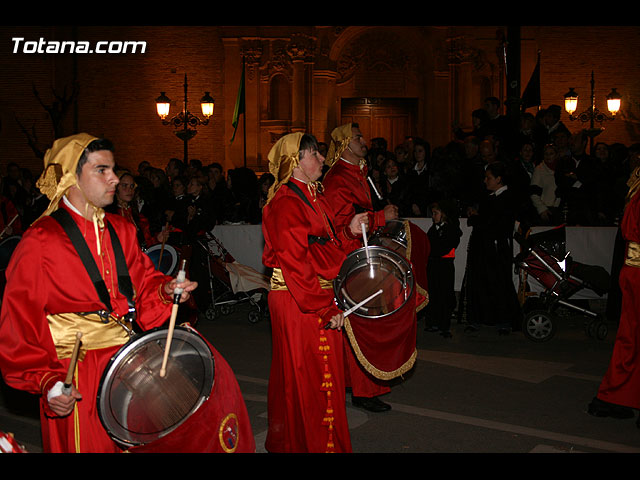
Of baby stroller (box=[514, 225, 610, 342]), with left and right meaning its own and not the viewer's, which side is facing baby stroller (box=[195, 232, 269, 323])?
back

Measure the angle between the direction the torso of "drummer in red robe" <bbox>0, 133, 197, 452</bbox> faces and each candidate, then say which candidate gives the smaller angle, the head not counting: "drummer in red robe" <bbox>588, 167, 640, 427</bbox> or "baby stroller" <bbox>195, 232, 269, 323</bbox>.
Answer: the drummer in red robe

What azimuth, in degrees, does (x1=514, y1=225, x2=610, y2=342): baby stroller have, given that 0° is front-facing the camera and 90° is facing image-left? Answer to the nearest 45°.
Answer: approximately 270°
